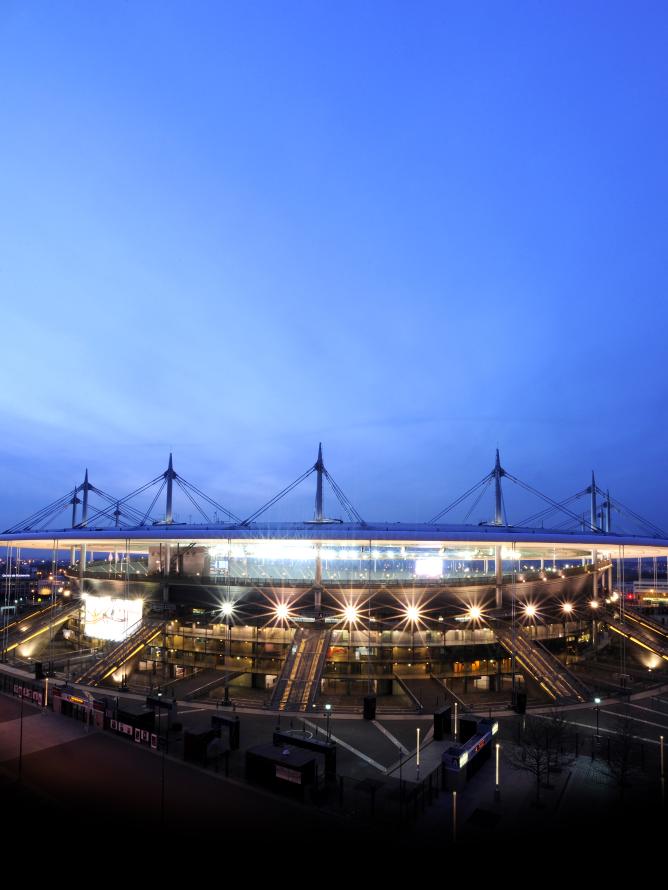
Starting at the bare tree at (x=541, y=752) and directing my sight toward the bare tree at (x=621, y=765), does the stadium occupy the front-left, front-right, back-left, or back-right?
back-left

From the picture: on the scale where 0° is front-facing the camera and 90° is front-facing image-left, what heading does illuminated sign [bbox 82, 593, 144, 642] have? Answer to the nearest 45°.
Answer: approximately 0°
